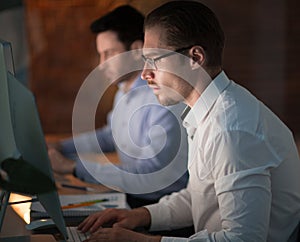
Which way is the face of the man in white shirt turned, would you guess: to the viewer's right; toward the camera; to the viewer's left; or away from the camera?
to the viewer's left

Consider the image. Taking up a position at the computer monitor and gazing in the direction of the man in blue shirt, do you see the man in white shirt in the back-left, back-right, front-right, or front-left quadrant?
front-right

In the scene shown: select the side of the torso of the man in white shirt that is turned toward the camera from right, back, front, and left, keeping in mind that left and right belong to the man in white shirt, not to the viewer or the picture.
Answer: left

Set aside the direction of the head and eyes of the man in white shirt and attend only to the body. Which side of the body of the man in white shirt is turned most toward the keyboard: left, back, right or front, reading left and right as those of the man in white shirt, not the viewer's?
front
